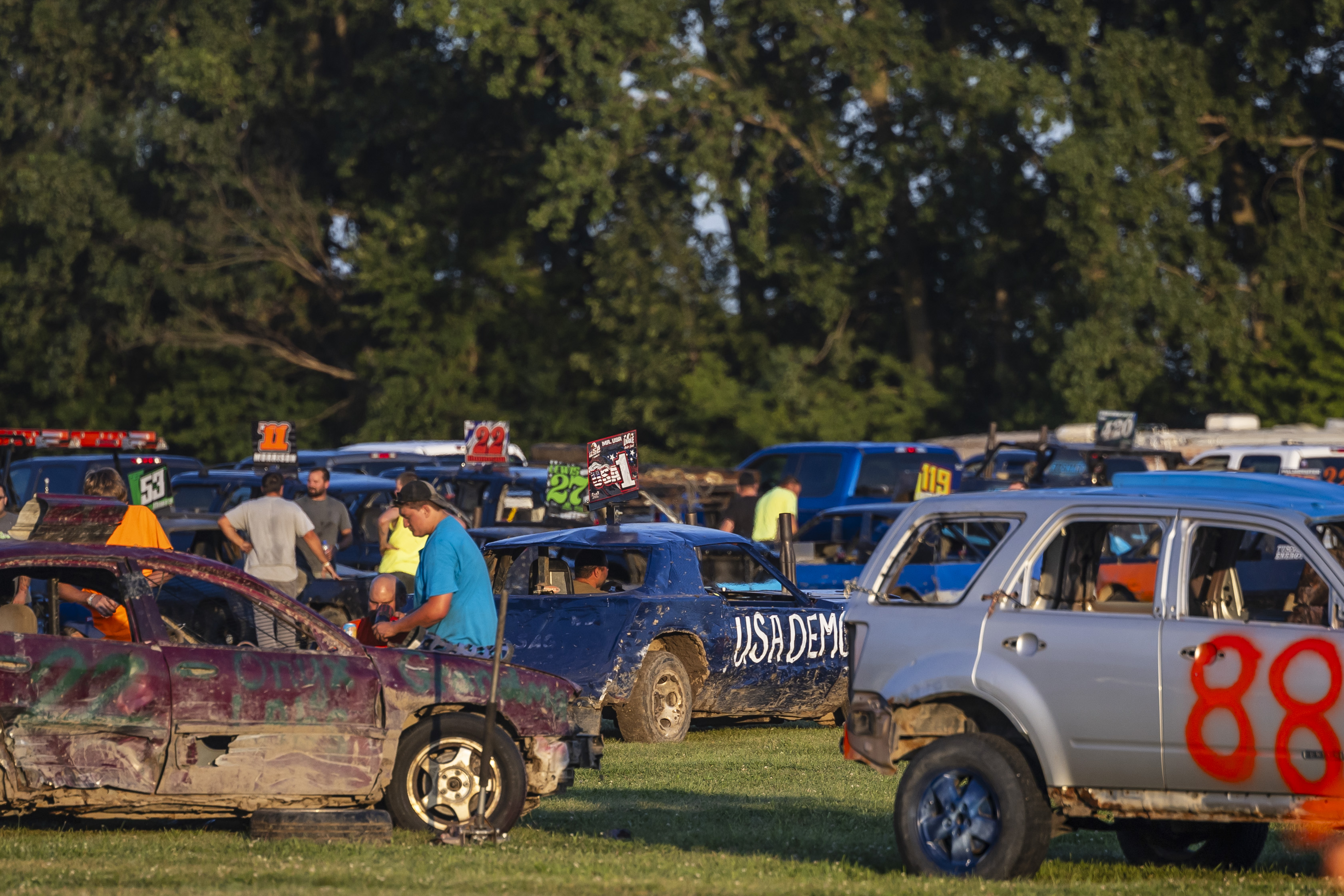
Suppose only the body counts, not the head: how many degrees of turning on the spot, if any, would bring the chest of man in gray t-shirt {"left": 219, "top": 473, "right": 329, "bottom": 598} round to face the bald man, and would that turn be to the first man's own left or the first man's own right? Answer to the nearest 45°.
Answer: approximately 180°

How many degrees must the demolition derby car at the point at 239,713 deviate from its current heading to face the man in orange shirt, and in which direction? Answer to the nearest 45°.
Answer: approximately 90° to its left

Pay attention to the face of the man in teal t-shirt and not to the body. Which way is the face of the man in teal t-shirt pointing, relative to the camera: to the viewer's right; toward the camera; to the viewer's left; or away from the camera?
to the viewer's left

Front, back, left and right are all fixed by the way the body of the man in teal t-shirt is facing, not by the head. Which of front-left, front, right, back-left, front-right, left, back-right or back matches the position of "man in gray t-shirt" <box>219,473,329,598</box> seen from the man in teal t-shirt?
right

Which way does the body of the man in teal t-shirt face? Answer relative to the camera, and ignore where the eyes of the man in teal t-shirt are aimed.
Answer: to the viewer's left

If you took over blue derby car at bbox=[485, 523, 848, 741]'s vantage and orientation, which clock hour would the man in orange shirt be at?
The man in orange shirt is roughly at 7 o'clock from the blue derby car.

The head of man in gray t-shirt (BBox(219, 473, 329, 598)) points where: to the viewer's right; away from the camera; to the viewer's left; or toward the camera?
away from the camera

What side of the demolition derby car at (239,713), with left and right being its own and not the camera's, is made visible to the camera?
right

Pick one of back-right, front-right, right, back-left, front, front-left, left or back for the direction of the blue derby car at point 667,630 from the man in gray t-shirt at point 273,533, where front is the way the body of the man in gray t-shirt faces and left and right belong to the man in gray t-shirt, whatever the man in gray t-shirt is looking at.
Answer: back-right

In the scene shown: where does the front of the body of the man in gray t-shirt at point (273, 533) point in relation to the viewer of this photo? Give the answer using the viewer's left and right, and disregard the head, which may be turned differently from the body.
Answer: facing away from the viewer

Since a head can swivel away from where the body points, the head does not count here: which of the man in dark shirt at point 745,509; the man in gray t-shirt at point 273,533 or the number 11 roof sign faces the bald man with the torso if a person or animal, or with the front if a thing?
the number 11 roof sign

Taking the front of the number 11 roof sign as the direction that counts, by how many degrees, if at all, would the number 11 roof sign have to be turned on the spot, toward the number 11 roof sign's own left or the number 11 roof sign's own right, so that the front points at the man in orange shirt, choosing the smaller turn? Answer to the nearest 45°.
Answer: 0° — it already faces them

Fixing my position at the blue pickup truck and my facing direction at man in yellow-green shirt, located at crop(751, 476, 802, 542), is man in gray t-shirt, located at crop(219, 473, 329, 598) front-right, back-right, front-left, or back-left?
front-right
